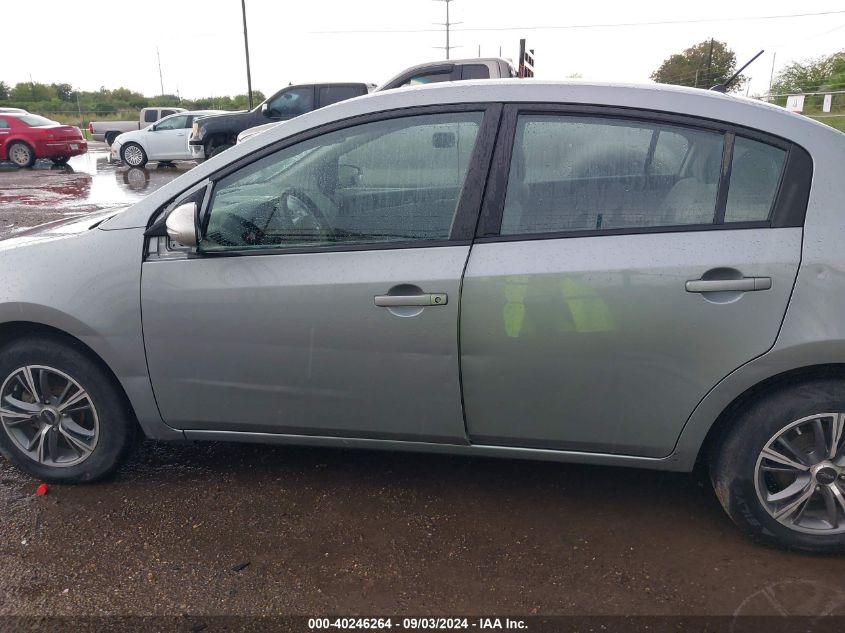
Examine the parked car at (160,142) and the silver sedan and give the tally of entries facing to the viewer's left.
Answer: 2

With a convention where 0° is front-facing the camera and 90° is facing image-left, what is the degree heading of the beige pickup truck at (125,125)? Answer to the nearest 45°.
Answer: approximately 270°

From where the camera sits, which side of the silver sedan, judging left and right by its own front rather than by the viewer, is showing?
left

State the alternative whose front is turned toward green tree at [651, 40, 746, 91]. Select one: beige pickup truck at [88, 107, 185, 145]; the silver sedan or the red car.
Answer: the beige pickup truck

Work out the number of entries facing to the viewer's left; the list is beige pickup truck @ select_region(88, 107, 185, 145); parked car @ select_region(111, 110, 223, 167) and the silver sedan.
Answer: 2

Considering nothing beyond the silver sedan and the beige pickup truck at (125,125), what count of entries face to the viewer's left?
1

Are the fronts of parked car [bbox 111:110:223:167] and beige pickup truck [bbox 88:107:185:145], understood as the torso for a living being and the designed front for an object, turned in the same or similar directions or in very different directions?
very different directions

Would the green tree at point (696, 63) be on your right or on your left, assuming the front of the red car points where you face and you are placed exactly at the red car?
on your right

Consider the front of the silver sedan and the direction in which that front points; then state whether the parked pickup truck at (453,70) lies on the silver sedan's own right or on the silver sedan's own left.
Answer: on the silver sedan's own right

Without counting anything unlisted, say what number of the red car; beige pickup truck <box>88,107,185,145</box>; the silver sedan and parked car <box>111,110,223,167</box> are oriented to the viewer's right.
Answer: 1

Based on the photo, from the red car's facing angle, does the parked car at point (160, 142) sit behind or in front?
behind

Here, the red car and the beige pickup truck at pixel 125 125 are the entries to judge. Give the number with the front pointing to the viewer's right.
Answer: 1

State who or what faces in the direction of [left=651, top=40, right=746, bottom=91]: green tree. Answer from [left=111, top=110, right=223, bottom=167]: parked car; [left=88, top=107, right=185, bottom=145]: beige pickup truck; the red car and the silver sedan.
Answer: the beige pickup truck

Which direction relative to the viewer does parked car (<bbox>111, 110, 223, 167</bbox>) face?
to the viewer's left

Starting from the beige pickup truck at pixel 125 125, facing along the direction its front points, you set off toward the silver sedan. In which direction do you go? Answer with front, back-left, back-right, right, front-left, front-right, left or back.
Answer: right
